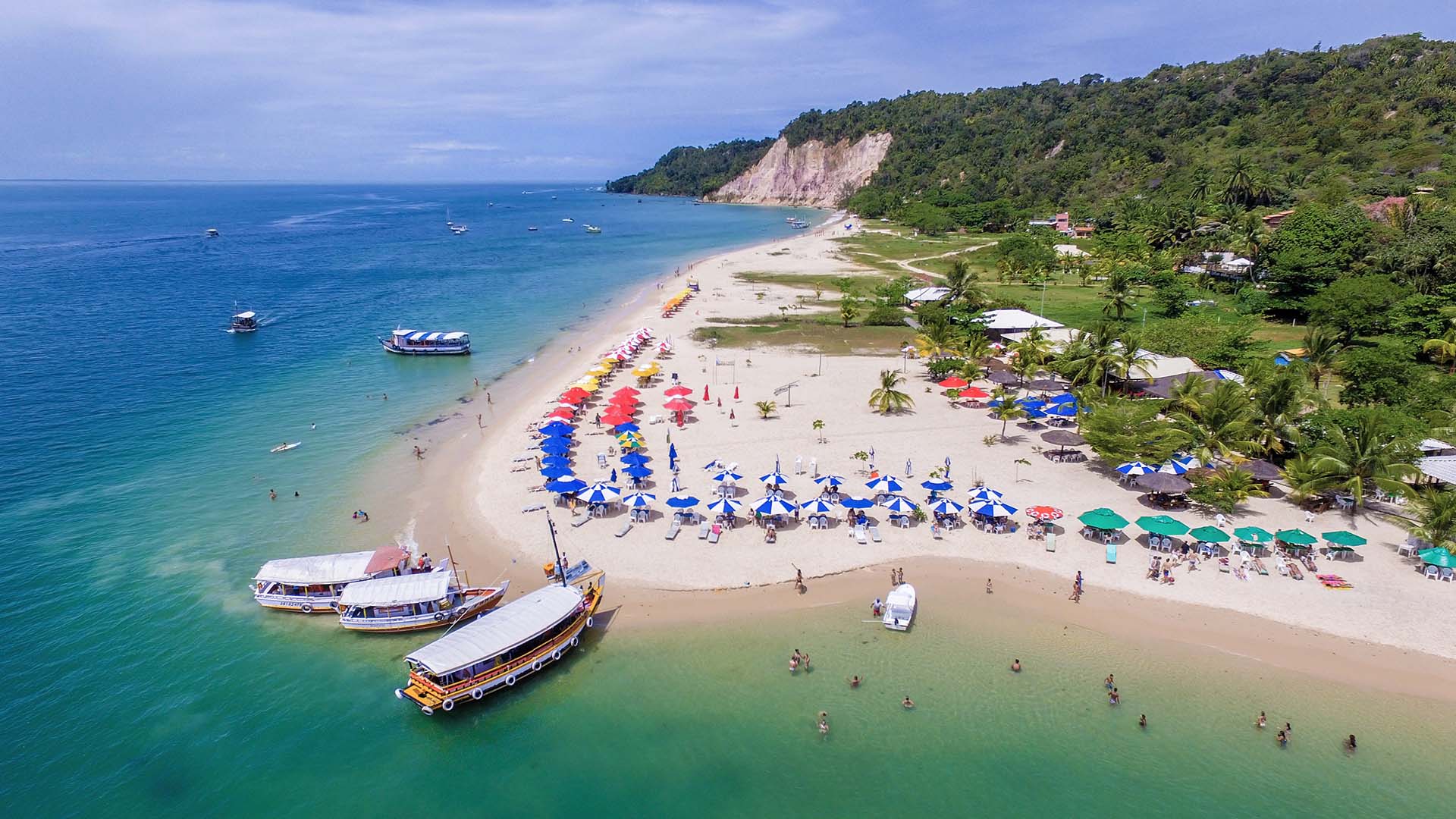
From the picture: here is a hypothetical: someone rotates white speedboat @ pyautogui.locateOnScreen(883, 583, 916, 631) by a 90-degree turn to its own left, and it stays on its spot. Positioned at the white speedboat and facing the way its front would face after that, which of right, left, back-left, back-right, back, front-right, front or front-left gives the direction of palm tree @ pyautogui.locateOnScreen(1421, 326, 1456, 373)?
back-right

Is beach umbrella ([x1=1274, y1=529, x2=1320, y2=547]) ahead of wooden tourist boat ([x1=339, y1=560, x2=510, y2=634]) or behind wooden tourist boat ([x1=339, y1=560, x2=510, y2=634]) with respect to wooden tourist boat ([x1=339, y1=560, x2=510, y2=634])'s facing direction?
ahead

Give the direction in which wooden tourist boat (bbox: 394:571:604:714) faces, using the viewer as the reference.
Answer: facing away from the viewer and to the right of the viewer

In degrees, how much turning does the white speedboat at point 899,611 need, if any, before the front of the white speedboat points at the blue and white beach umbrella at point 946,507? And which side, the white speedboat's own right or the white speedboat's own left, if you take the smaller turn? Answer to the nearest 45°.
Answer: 0° — it already faces it

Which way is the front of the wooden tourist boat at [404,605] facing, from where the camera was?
facing to the right of the viewer

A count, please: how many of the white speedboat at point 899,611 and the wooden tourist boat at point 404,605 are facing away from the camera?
1

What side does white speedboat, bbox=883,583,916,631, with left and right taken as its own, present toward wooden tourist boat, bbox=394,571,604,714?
left

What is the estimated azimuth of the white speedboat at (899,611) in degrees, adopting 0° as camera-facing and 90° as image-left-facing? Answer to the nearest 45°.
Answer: approximately 180°

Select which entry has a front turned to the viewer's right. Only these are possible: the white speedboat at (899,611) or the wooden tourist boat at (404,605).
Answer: the wooden tourist boat

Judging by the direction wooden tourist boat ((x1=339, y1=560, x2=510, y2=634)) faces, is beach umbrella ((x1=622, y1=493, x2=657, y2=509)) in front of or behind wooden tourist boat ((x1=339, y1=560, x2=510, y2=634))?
in front

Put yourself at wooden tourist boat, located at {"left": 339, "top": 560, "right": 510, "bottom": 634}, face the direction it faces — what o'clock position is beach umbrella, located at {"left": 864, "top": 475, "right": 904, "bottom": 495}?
The beach umbrella is roughly at 12 o'clock from the wooden tourist boat.

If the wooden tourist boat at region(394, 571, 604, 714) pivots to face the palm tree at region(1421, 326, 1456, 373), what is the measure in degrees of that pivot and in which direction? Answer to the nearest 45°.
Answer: approximately 45° to its right

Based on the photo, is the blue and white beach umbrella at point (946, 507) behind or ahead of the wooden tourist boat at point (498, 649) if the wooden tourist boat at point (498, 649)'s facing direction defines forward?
ahead

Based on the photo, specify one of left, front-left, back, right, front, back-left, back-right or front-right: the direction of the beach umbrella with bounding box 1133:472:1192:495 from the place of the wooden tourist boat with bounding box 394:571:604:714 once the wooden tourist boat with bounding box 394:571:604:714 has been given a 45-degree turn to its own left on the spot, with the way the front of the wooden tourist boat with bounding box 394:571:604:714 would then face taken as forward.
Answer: right

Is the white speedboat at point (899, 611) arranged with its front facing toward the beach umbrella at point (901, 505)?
yes
